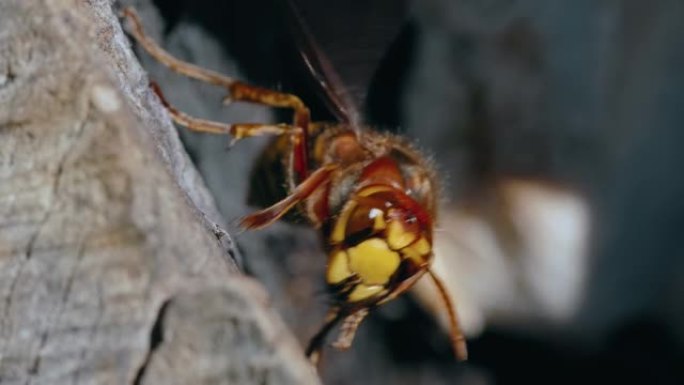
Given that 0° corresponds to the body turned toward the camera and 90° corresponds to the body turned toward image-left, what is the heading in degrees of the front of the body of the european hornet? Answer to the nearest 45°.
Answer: approximately 0°
